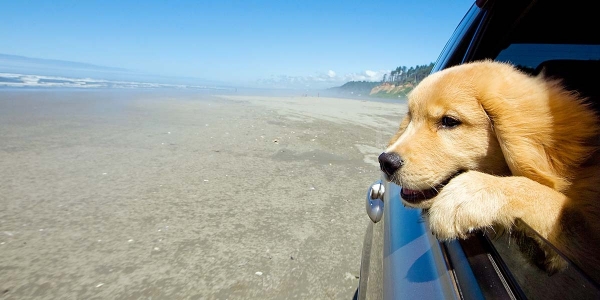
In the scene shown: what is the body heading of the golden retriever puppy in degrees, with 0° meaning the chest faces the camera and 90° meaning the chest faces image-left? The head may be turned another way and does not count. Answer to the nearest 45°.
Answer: approximately 90°
